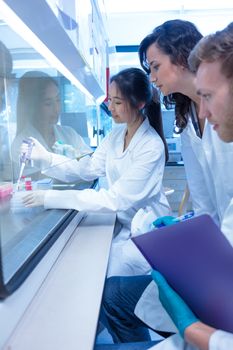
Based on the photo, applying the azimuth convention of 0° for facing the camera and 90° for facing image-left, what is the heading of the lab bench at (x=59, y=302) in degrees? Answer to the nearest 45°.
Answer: approximately 270°

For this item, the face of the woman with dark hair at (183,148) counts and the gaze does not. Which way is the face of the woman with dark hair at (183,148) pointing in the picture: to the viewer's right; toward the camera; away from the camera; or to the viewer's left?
to the viewer's left
